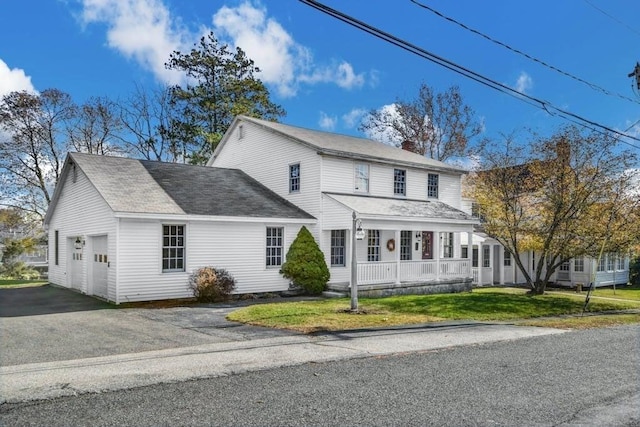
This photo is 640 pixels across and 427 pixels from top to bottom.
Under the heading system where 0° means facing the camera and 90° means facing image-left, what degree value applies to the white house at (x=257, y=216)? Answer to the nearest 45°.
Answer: approximately 315°
